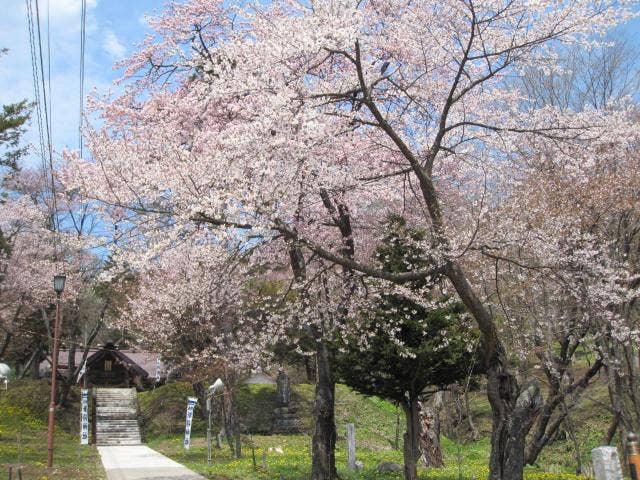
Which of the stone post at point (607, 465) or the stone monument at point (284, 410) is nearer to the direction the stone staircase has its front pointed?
the stone post

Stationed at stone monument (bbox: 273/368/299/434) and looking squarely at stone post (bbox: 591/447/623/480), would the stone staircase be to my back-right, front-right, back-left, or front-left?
back-right

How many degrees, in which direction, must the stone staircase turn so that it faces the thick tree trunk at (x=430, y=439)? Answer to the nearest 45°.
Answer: approximately 45° to its left

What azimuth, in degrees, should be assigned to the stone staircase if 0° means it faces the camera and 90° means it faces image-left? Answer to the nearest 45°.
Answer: approximately 0°

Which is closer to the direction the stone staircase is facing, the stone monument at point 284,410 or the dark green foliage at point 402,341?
the dark green foliage

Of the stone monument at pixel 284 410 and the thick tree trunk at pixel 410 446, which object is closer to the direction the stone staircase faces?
the thick tree trunk

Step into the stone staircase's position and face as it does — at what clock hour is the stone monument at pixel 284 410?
The stone monument is roughly at 10 o'clock from the stone staircase.

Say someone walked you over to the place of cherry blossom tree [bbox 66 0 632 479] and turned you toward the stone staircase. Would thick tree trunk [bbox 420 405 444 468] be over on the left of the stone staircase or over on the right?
right
